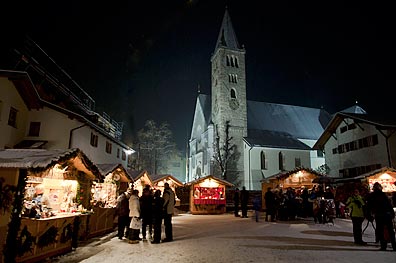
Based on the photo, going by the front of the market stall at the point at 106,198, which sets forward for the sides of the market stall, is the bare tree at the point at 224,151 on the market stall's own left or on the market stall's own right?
on the market stall's own left

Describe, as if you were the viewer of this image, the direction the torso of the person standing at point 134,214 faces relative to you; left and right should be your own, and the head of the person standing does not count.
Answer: facing away from the viewer

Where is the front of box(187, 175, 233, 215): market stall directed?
toward the camera

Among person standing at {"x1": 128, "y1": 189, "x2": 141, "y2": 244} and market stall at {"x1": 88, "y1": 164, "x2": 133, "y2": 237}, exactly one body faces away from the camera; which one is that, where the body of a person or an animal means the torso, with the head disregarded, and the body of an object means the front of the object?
the person standing

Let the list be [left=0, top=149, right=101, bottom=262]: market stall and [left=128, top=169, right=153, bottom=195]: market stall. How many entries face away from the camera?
0

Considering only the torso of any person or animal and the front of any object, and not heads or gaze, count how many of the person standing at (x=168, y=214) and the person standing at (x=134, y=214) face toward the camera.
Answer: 0

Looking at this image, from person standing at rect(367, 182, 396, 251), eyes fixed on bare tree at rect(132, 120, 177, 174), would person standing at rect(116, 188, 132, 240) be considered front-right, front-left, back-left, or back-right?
front-left

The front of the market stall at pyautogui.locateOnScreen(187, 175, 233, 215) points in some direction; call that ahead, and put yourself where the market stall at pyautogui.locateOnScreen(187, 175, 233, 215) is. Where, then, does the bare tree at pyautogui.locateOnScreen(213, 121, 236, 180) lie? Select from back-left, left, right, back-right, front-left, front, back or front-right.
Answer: back

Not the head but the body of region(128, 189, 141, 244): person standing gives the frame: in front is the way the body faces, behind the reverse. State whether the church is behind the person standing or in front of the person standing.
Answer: in front

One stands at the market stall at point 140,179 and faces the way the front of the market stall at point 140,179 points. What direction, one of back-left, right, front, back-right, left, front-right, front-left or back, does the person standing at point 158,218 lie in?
front-right

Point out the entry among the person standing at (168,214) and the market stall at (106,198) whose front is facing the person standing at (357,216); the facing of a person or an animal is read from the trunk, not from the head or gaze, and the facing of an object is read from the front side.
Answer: the market stall

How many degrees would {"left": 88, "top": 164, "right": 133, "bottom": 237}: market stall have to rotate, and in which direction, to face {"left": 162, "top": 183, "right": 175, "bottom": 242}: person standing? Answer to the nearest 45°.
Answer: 0° — it already faces them

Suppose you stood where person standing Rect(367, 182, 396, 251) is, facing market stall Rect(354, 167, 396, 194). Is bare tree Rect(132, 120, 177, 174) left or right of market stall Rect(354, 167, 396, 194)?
left

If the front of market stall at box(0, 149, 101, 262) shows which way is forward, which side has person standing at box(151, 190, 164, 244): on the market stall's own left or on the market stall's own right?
on the market stall's own left

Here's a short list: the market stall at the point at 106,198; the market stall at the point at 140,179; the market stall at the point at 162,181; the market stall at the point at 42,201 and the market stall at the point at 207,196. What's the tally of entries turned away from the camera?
0
